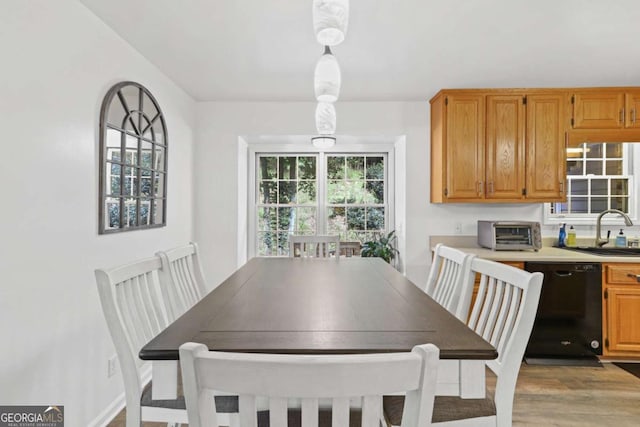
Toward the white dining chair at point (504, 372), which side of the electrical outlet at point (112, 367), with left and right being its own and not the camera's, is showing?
front

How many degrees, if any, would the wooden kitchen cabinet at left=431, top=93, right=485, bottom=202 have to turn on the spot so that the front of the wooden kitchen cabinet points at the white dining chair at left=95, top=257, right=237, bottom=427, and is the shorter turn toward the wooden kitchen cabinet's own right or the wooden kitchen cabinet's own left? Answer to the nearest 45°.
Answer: approximately 45° to the wooden kitchen cabinet's own right

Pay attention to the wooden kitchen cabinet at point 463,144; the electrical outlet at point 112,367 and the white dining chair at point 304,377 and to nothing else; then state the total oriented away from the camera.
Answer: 1

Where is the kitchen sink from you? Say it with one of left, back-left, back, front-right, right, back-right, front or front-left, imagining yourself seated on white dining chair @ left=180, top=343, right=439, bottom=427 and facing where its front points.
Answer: front-right

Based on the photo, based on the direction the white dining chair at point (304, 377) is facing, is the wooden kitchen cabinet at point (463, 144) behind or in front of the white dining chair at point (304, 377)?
in front

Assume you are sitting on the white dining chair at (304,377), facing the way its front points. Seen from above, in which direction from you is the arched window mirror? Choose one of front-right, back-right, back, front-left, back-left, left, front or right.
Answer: front-left

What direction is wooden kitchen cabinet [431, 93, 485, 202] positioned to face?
toward the camera

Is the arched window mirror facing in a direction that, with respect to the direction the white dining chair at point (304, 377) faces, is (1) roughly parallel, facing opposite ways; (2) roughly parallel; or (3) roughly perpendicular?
roughly perpendicular

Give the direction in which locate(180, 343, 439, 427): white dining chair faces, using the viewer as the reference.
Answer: facing away from the viewer

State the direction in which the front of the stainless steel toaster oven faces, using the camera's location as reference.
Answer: facing the viewer and to the right of the viewer

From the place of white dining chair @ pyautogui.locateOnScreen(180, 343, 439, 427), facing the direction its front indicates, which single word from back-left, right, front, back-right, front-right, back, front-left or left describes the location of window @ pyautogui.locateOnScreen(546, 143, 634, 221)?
front-right

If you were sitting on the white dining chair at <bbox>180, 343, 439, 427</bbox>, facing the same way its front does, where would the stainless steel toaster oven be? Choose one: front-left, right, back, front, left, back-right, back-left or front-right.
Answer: front-right

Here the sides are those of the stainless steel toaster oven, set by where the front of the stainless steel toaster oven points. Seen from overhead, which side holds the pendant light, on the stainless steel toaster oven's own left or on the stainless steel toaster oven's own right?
on the stainless steel toaster oven's own right

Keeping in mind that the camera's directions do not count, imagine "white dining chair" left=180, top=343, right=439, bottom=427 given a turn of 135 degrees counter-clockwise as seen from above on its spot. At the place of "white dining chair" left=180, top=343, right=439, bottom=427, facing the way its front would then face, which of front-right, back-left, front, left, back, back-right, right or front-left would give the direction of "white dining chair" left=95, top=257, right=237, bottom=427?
right

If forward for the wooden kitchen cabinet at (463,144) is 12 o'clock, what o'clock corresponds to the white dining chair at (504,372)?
The white dining chair is roughly at 12 o'clock from the wooden kitchen cabinet.

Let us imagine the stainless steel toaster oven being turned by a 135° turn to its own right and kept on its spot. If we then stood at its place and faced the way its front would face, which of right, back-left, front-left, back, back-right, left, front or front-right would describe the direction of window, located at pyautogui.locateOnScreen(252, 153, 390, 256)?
front
